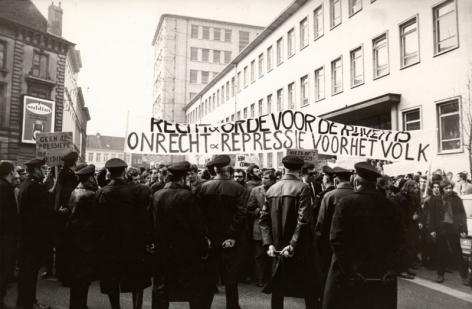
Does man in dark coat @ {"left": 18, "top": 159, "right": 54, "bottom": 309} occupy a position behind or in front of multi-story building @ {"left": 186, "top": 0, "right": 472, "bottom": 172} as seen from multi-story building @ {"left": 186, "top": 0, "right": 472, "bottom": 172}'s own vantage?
in front

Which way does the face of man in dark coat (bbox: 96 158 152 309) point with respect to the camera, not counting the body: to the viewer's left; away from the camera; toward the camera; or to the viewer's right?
away from the camera

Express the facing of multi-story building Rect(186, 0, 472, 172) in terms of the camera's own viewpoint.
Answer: facing the viewer and to the left of the viewer

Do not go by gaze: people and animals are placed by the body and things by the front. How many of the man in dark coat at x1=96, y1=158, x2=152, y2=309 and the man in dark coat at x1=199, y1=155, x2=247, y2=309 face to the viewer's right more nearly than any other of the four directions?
0

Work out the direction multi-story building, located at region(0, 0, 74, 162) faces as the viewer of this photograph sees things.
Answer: facing the viewer and to the right of the viewer

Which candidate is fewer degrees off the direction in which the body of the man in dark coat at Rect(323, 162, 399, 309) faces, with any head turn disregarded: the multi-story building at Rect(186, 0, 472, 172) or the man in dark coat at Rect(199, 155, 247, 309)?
the multi-story building

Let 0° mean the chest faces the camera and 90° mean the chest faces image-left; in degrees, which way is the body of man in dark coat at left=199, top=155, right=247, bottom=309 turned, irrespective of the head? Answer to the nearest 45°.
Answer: approximately 180°

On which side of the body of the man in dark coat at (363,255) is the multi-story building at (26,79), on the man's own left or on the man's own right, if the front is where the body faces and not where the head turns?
on the man's own left

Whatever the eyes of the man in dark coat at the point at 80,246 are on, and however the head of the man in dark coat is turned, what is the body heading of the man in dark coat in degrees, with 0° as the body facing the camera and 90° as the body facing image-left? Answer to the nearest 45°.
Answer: approximately 225°

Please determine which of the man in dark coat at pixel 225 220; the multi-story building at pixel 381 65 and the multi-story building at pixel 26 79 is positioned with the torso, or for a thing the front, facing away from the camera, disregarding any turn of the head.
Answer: the man in dark coat

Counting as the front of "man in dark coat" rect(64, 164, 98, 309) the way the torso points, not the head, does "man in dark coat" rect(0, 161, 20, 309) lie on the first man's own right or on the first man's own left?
on the first man's own left

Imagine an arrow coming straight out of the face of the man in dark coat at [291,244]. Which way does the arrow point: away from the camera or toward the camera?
away from the camera

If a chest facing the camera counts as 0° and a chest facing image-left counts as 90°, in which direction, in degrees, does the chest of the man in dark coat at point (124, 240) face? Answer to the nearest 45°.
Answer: approximately 180°

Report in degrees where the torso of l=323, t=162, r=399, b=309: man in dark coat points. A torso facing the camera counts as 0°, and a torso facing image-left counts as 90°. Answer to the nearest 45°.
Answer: approximately 180°

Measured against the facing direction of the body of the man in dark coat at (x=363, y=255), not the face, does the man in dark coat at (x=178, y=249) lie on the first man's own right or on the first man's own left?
on the first man's own left
